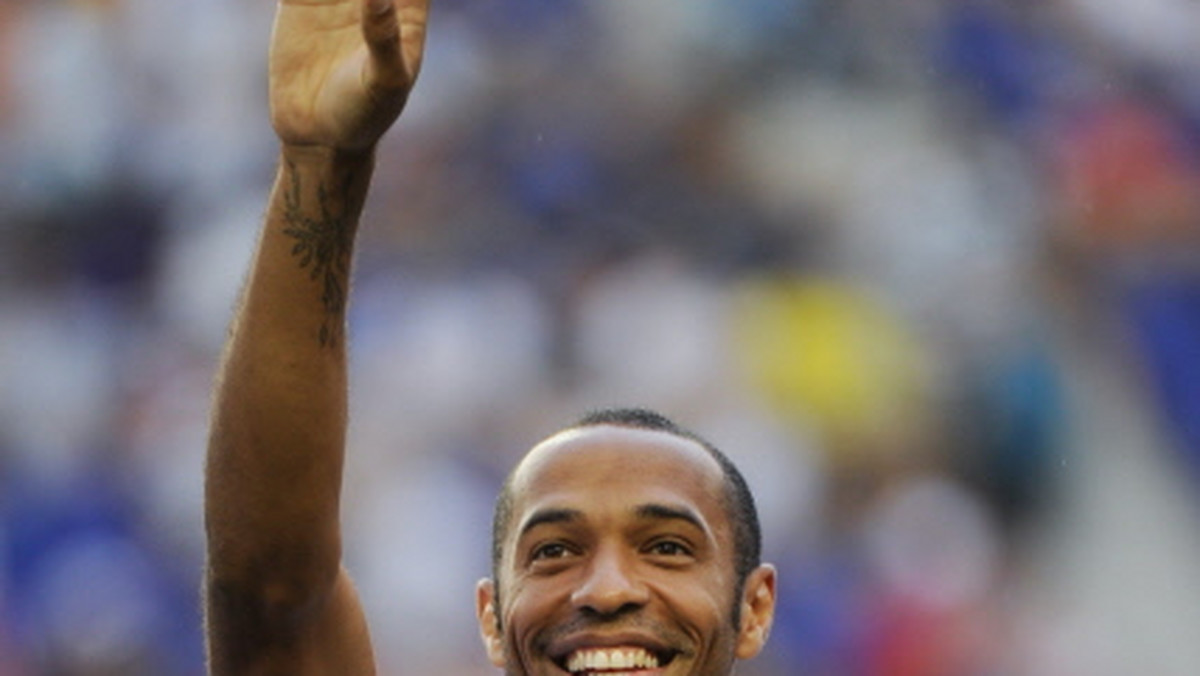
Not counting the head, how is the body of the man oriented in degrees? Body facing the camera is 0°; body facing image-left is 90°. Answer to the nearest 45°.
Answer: approximately 0°
